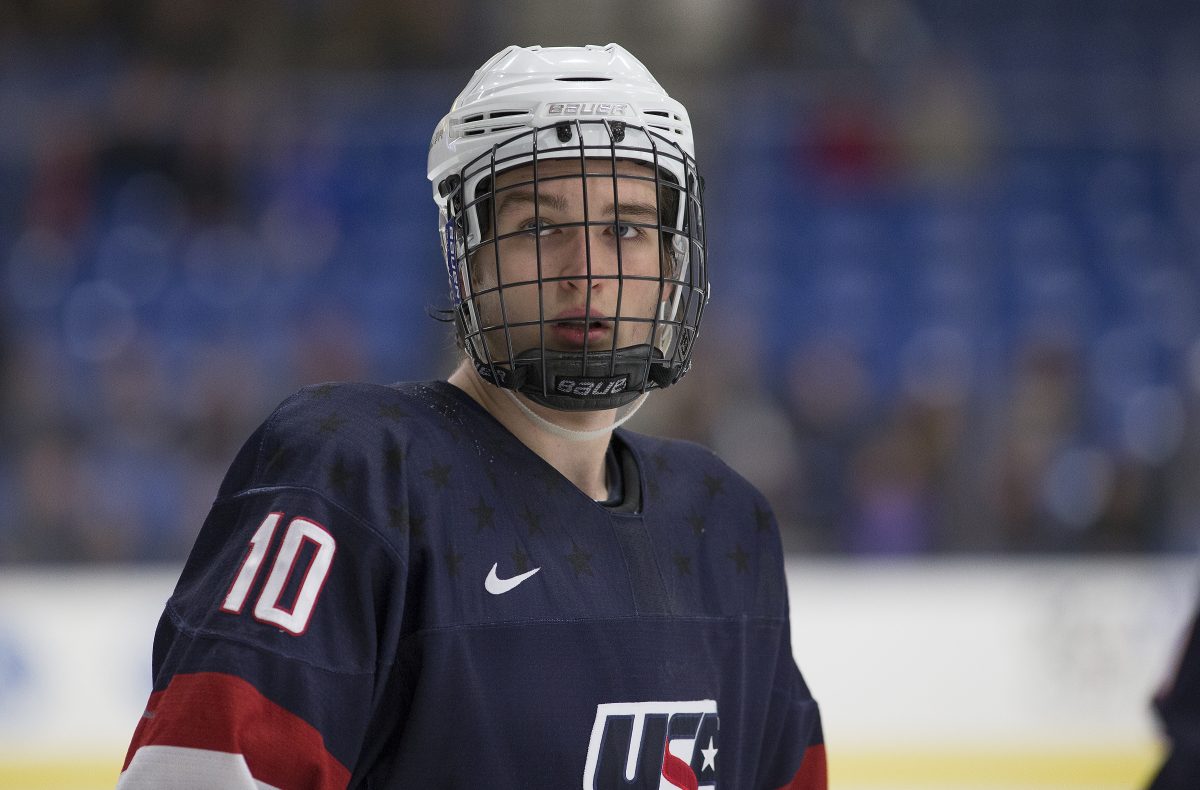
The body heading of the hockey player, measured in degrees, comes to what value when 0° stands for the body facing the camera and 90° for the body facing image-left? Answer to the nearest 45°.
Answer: approximately 315°
